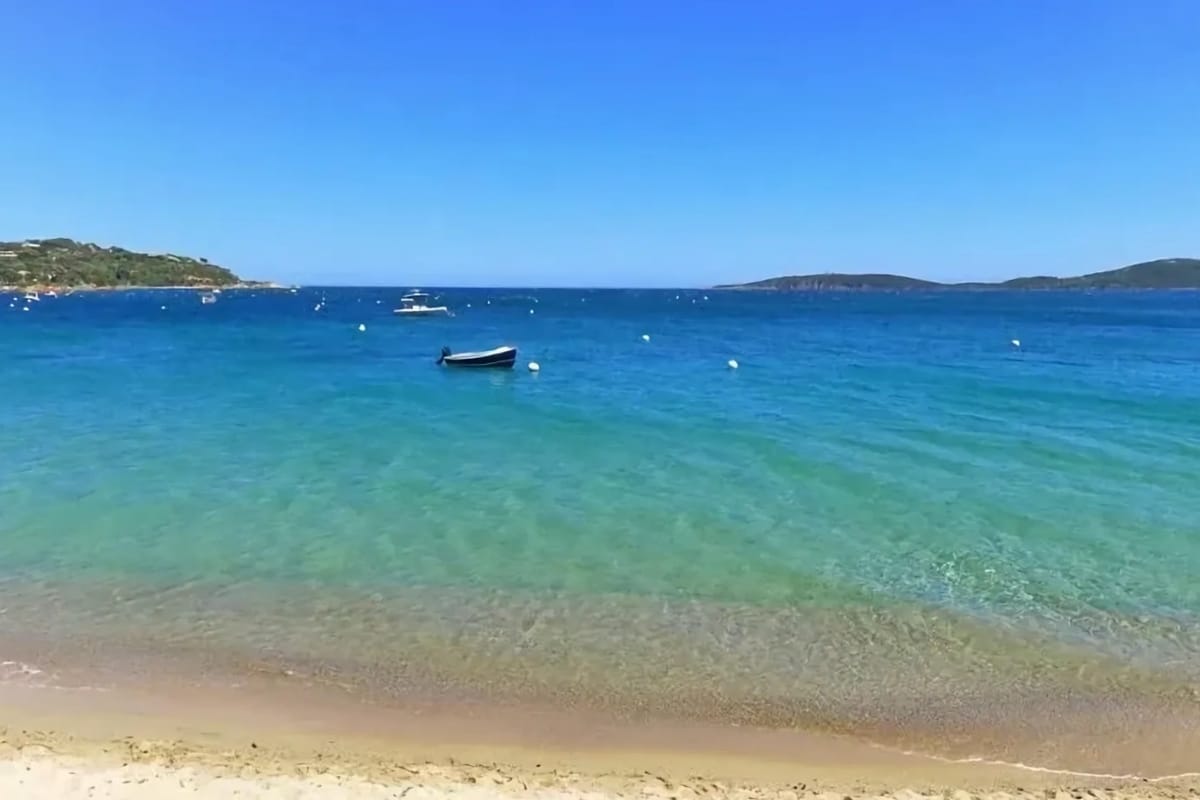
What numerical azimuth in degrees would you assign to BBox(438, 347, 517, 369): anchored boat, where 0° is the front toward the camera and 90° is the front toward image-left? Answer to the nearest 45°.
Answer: approximately 270°
